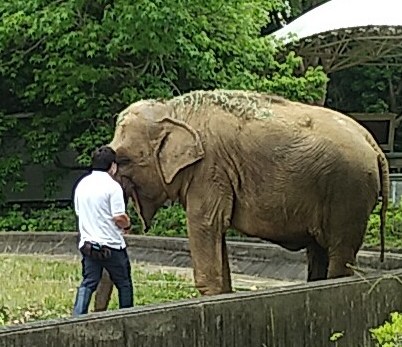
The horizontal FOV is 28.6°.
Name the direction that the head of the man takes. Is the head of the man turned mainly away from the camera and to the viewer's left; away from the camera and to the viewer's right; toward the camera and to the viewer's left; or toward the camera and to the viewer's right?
away from the camera and to the viewer's right

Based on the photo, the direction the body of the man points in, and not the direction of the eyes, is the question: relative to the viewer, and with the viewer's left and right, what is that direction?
facing away from the viewer and to the right of the viewer

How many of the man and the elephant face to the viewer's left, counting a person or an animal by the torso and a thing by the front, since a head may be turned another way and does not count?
1

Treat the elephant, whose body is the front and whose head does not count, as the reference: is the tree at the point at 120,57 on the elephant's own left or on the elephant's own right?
on the elephant's own right

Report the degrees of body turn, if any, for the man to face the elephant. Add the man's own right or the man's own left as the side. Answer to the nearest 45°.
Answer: approximately 45° to the man's own right

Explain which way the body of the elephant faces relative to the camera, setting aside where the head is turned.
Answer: to the viewer's left

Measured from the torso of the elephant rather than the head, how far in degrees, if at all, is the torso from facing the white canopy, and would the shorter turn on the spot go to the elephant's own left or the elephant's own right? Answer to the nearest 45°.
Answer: approximately 90° to the elephant's own right

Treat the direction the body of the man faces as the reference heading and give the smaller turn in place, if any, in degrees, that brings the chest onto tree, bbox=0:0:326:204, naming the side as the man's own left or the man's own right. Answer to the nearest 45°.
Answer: approximately 45° to the man's own left
